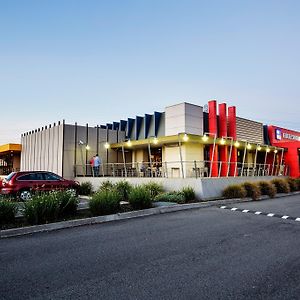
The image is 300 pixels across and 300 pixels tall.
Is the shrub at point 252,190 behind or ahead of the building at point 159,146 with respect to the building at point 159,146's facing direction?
ahead

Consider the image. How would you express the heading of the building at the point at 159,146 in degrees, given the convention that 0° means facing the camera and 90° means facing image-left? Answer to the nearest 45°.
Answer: approximately 315°

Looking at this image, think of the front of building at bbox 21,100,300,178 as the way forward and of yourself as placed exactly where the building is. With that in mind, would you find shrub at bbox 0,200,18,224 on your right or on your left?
on your right

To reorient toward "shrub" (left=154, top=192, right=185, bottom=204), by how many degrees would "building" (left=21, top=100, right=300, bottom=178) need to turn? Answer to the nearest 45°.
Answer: approximately 45° to its right

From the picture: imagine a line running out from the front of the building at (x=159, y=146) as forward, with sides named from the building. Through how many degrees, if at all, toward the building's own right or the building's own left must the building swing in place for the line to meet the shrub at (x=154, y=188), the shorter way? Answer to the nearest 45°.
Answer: approximately 45° to the building's own right

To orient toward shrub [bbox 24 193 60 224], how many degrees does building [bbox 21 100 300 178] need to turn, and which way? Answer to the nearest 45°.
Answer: approximately 45° to its right

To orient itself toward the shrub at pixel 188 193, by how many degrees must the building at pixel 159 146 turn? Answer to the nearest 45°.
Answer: approximately 45° to its right

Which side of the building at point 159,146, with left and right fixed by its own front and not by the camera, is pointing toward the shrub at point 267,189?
front

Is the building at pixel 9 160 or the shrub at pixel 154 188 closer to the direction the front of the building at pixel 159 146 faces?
the shrub
